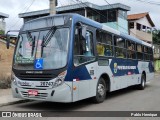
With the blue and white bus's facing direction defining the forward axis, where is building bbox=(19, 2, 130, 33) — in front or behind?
behind

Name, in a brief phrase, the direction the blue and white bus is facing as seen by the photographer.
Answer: facing the viewer and to the left of the viewer

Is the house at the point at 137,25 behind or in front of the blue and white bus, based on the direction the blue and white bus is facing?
behind
